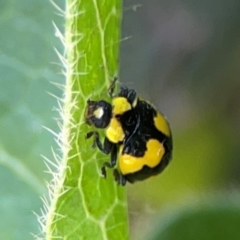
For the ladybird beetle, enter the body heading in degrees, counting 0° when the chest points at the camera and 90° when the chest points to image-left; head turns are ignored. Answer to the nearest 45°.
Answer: approximately 90°
